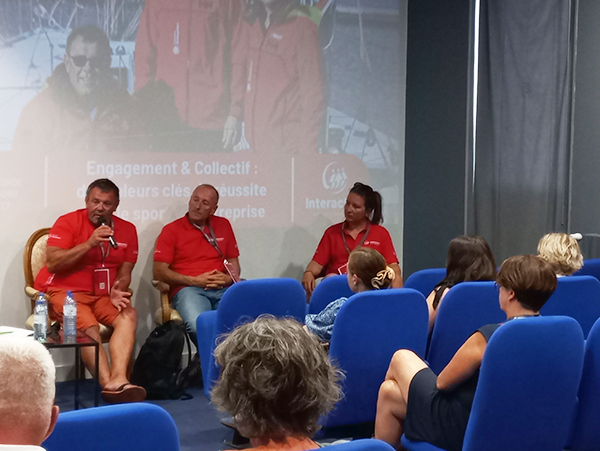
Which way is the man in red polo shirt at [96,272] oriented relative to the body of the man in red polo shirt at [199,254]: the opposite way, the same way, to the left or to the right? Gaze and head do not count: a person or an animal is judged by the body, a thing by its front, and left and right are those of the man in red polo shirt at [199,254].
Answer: the same way

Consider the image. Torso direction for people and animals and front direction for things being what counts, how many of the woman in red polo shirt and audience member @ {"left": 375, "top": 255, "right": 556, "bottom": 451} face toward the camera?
1

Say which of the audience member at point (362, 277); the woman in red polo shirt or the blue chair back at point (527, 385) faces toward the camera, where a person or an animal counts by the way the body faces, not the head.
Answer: the woman in red polo shirt

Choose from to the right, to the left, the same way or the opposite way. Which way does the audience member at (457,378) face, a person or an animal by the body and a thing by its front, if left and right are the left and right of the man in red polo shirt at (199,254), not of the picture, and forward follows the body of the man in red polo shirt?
the opposite way

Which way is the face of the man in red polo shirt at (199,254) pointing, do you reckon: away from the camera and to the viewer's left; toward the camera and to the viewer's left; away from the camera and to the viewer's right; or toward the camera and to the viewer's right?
toward the camera and to the viewer's left

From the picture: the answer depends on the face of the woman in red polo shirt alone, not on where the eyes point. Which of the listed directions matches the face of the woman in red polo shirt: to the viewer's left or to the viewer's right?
to the viewer's left

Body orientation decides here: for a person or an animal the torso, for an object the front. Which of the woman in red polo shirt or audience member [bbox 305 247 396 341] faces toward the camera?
the woman in red polo shirt

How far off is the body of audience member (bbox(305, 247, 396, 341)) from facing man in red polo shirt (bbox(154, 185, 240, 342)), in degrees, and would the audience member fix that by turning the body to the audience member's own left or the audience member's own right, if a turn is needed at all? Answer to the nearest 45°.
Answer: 0° — they already face them

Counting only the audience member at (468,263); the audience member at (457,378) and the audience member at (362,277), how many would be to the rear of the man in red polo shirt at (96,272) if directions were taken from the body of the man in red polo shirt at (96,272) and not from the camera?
0

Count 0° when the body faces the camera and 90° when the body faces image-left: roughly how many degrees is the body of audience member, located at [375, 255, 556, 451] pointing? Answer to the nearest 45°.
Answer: approximately 135°

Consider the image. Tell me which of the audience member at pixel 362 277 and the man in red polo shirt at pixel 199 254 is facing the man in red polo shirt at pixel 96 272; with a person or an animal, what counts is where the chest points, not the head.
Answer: the audience member

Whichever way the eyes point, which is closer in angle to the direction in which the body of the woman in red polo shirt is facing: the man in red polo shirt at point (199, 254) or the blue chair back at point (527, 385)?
the blue chair back

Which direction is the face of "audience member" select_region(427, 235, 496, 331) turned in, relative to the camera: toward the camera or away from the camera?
away from the camera

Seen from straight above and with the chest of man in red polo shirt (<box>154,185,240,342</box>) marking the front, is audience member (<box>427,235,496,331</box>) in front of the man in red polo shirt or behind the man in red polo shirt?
in front

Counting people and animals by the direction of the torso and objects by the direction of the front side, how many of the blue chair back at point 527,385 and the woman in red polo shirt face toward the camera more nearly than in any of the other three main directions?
1

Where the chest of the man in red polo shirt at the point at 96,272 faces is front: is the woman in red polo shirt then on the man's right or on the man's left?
on the man's left

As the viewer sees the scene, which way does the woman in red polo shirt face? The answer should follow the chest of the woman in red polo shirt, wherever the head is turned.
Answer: toward the camera

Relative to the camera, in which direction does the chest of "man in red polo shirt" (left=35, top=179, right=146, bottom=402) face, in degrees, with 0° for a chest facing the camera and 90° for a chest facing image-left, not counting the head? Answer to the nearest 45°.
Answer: approximately 315°

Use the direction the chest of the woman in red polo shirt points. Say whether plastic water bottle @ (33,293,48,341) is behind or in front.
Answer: in front

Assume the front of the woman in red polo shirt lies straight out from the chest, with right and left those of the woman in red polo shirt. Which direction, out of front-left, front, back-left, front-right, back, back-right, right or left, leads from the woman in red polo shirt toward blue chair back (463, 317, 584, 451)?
front

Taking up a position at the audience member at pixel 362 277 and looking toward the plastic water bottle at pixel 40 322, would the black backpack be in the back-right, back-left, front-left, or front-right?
front-right

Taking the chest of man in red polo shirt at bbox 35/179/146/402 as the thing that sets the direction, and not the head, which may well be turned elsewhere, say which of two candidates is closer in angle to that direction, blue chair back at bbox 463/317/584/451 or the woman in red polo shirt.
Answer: the blue chair back
